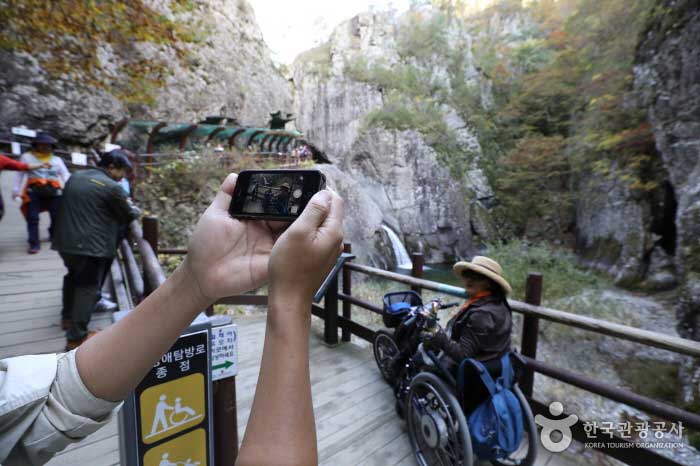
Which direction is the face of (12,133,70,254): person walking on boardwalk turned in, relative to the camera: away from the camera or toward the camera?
toward the camera

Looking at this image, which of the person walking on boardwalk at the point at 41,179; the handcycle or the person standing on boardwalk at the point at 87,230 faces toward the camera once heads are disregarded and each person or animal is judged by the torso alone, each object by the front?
the person walking on boardwalk at the point at 41,179

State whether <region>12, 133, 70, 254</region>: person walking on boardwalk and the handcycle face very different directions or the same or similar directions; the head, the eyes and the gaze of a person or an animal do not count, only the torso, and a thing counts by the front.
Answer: very different directions

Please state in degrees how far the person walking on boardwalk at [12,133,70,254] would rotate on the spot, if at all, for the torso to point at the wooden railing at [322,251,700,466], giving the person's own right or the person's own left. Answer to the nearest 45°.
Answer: approximately 45° to the person's own left

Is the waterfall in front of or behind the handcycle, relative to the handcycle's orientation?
in front

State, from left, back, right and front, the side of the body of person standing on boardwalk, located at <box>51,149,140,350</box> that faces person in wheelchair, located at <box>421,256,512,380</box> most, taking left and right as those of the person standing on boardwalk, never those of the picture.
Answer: right

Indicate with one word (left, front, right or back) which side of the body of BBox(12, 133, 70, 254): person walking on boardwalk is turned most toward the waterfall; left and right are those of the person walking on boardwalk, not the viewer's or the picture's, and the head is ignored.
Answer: left

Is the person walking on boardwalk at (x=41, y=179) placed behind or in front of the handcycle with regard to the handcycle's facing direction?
in front

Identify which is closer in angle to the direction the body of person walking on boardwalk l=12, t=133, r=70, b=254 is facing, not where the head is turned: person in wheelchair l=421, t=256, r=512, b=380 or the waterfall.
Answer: the person in wheelchair

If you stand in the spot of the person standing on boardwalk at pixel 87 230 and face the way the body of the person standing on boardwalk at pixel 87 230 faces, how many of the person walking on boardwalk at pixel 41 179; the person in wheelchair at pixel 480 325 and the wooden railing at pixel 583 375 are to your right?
2

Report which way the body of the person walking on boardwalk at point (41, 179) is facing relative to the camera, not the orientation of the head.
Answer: toward the camera

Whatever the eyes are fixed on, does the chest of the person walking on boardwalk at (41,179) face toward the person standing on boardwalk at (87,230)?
yes
